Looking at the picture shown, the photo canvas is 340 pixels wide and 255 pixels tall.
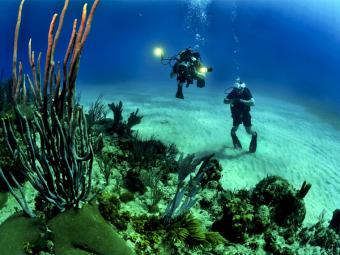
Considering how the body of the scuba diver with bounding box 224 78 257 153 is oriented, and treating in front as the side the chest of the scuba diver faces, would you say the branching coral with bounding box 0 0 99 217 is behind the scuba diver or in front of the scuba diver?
in front

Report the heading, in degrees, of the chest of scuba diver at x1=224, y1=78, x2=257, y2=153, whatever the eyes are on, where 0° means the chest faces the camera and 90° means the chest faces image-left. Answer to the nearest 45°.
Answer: approximately 0°

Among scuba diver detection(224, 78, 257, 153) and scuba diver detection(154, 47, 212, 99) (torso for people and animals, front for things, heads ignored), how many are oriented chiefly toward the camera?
2

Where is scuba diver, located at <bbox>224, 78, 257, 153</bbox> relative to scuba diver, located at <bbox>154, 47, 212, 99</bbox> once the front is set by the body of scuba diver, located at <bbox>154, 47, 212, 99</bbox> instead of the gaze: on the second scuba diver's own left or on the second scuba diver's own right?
on the second scuba diver's own left

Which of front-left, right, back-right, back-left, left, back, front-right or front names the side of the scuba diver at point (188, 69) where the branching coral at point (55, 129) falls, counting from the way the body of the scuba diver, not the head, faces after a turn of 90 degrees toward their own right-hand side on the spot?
left
